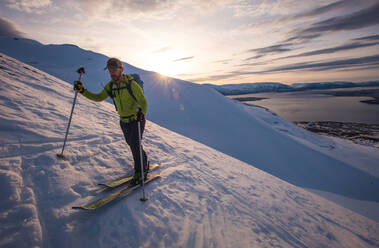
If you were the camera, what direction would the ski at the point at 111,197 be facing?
facing the viewer and to the left of the viewer

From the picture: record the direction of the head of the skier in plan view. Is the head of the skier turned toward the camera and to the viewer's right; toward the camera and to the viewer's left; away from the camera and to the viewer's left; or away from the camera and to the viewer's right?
toward the camera and to the viewer's left

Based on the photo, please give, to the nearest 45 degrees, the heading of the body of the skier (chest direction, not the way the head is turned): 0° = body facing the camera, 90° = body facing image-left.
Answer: approximately 45°
